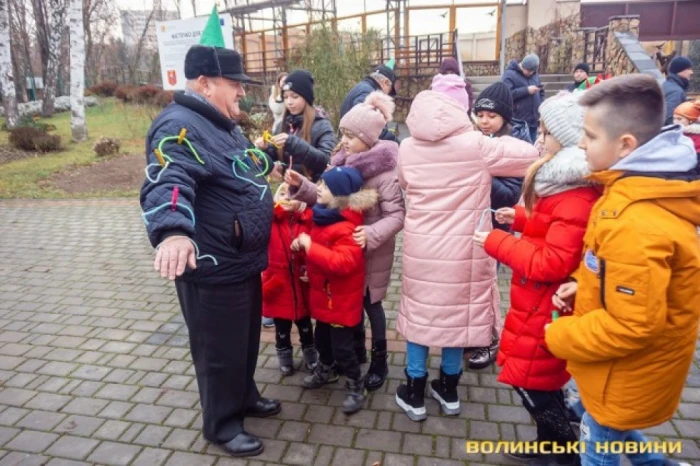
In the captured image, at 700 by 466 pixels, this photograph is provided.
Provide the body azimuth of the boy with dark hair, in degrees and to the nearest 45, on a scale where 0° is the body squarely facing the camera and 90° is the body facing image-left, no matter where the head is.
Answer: approximately 90°

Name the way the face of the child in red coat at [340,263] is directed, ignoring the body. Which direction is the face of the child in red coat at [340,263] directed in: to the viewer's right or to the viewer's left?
to the viewer's left

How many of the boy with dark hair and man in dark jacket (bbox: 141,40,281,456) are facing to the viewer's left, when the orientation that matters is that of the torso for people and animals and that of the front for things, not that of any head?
1

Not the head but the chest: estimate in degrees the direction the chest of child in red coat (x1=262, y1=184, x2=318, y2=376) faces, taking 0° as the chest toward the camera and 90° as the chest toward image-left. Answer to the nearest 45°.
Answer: approximately 315°

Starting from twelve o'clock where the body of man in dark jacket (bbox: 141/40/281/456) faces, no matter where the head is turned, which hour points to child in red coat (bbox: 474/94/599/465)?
The child in red coat is roughly at 1 o'clock from the man in dark jacket.

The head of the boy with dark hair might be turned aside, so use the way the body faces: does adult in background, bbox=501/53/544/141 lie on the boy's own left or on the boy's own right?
on the boy's own right

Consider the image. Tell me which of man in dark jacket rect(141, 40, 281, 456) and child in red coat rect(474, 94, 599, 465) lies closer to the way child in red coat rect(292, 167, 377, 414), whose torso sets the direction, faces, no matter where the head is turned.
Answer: the man in dark jacket

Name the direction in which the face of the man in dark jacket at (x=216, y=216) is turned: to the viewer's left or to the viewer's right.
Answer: to the viewer's right

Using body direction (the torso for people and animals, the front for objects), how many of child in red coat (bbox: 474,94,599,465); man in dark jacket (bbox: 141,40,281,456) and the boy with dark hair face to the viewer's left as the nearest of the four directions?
2

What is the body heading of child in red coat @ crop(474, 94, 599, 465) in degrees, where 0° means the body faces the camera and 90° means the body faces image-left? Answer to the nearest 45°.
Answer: approximately 90°

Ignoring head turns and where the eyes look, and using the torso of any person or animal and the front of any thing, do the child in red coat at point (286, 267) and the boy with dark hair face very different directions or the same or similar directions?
very different directions

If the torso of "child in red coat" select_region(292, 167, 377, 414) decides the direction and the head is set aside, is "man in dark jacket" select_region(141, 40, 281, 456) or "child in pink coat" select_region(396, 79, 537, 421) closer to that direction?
the man in dark jacket
